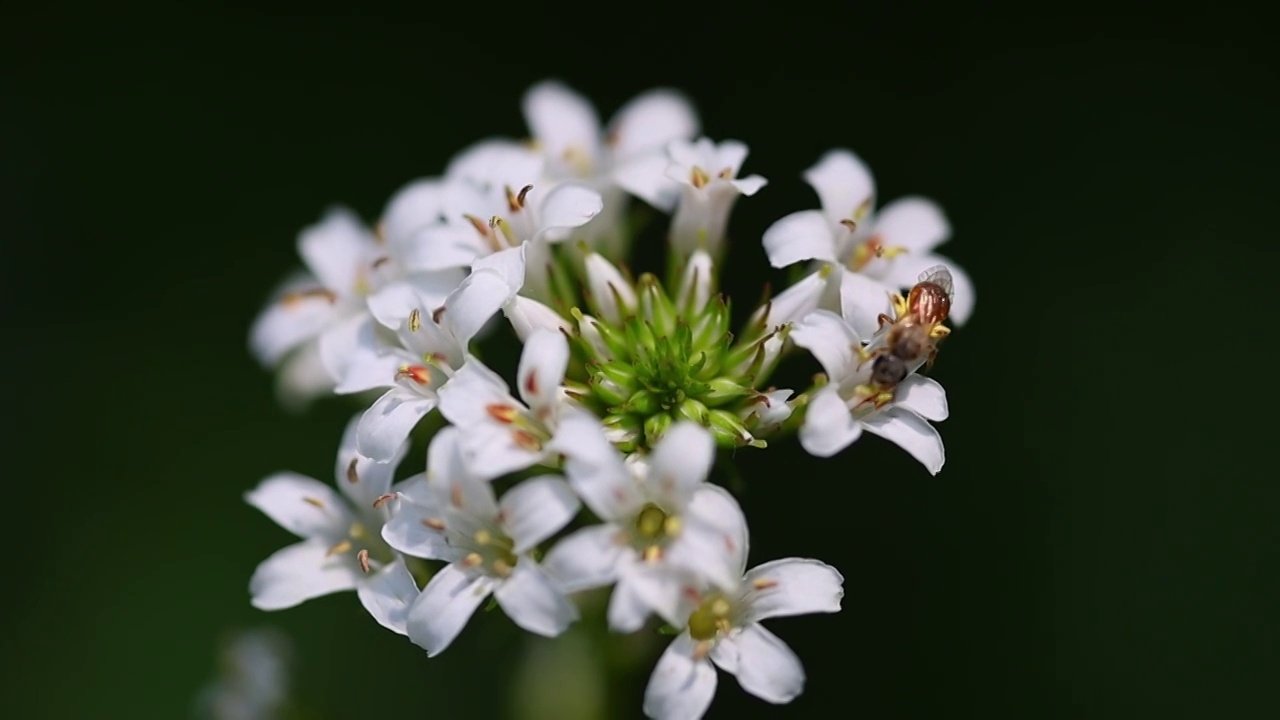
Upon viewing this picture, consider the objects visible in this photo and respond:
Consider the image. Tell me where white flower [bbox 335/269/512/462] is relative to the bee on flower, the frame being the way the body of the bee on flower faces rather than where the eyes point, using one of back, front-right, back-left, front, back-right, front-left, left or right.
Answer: front-right

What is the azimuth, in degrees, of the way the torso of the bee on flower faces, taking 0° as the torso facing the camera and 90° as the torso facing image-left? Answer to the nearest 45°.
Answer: approximately 45°

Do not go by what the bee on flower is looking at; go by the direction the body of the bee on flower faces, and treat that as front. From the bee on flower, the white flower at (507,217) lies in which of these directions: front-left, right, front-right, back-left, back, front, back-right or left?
front-right

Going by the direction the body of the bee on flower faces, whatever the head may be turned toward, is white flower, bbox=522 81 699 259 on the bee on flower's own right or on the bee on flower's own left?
on the bee on flower's own right

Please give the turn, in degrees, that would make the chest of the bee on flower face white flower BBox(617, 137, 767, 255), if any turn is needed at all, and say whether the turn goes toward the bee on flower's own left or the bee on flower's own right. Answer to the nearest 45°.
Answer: approximately 90° to the bee on flower's own right
